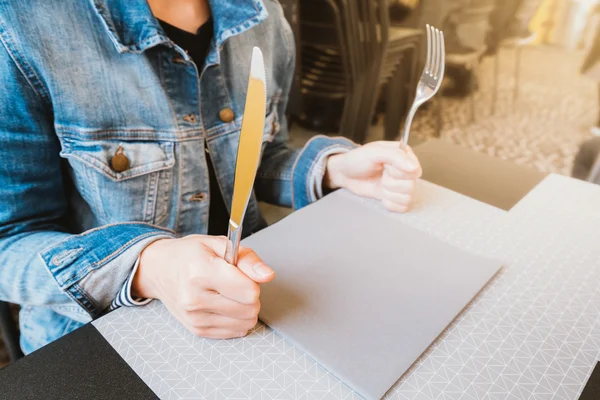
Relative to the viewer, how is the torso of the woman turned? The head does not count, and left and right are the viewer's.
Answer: facing the viewer and to the right of the viewer
